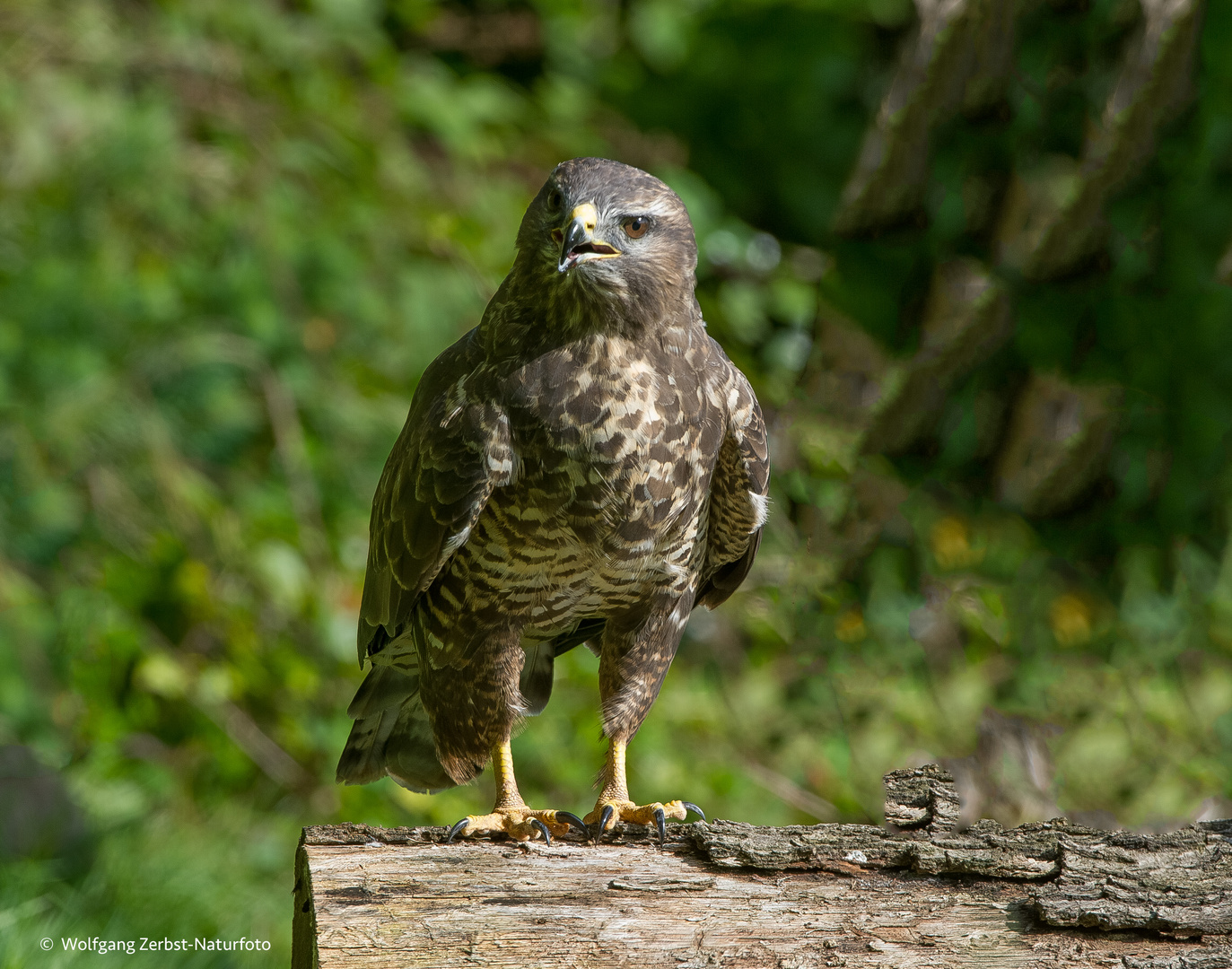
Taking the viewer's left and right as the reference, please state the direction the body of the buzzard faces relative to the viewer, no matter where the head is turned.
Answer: facing the viewer and to the right of the viewer
